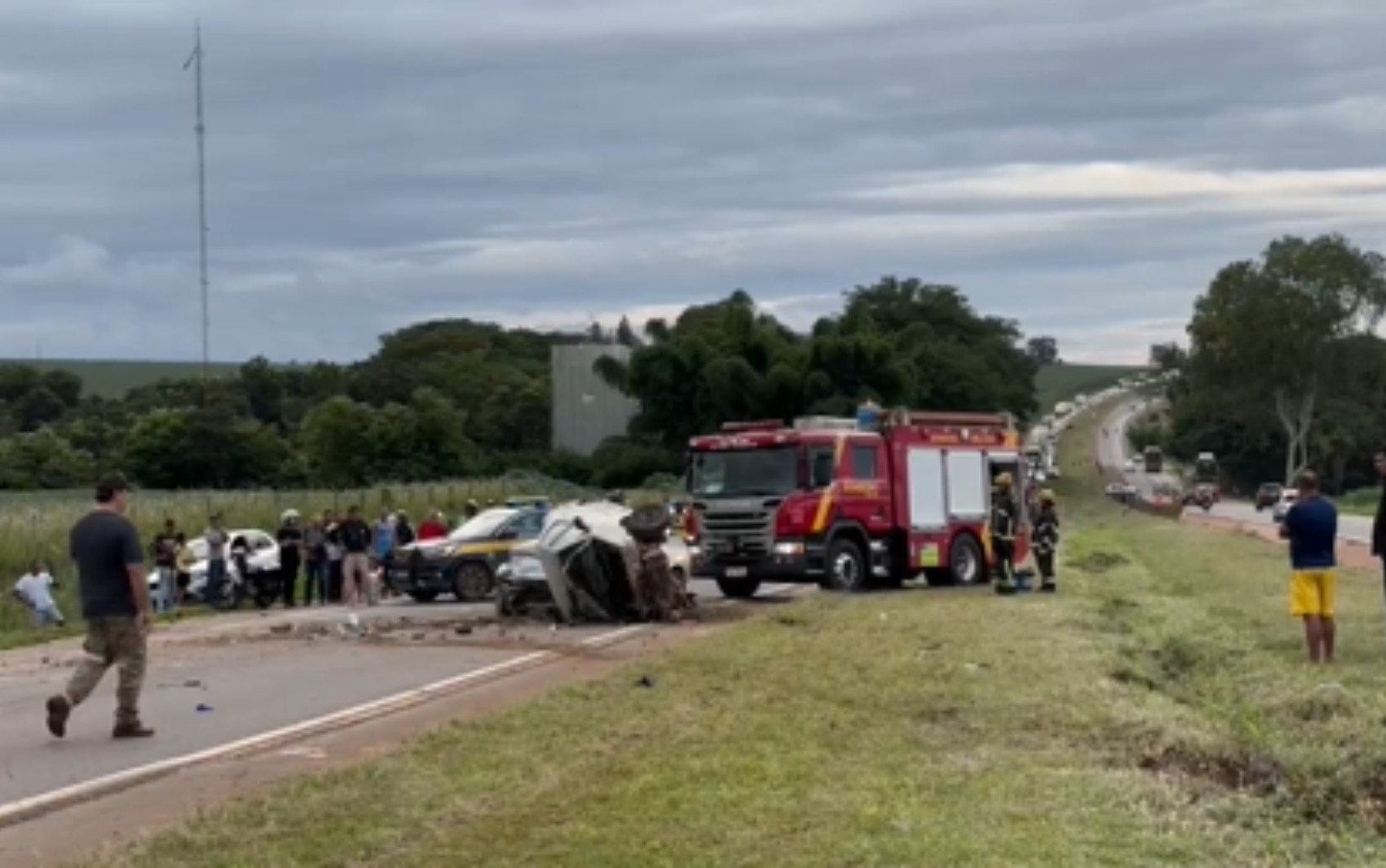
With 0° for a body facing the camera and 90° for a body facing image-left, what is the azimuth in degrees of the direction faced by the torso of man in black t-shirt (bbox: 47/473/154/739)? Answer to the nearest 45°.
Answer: approximately 225°

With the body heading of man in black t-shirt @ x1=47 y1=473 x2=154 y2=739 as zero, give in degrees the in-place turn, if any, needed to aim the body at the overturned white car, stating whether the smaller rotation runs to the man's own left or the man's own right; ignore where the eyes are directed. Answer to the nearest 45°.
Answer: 0° — they already face it

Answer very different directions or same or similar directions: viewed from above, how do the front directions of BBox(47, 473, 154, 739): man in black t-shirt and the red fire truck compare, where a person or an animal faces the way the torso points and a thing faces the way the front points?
very different directions

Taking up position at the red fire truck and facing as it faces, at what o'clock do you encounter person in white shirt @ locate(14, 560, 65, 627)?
The person in white shirt is roughly at 1 o'clock from the red fire truck.

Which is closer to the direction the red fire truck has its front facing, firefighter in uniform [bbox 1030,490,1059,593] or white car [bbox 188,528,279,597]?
the white car

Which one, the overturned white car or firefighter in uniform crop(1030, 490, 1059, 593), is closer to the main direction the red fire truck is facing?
the overturned white car

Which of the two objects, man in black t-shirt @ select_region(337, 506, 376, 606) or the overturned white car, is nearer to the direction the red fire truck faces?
the overturned white car

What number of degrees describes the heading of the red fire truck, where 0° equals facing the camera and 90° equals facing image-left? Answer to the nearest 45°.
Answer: approximately 45°

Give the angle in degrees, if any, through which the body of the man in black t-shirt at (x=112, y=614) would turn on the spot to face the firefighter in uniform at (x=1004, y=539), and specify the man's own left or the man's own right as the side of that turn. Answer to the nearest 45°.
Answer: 0° — they already face them
